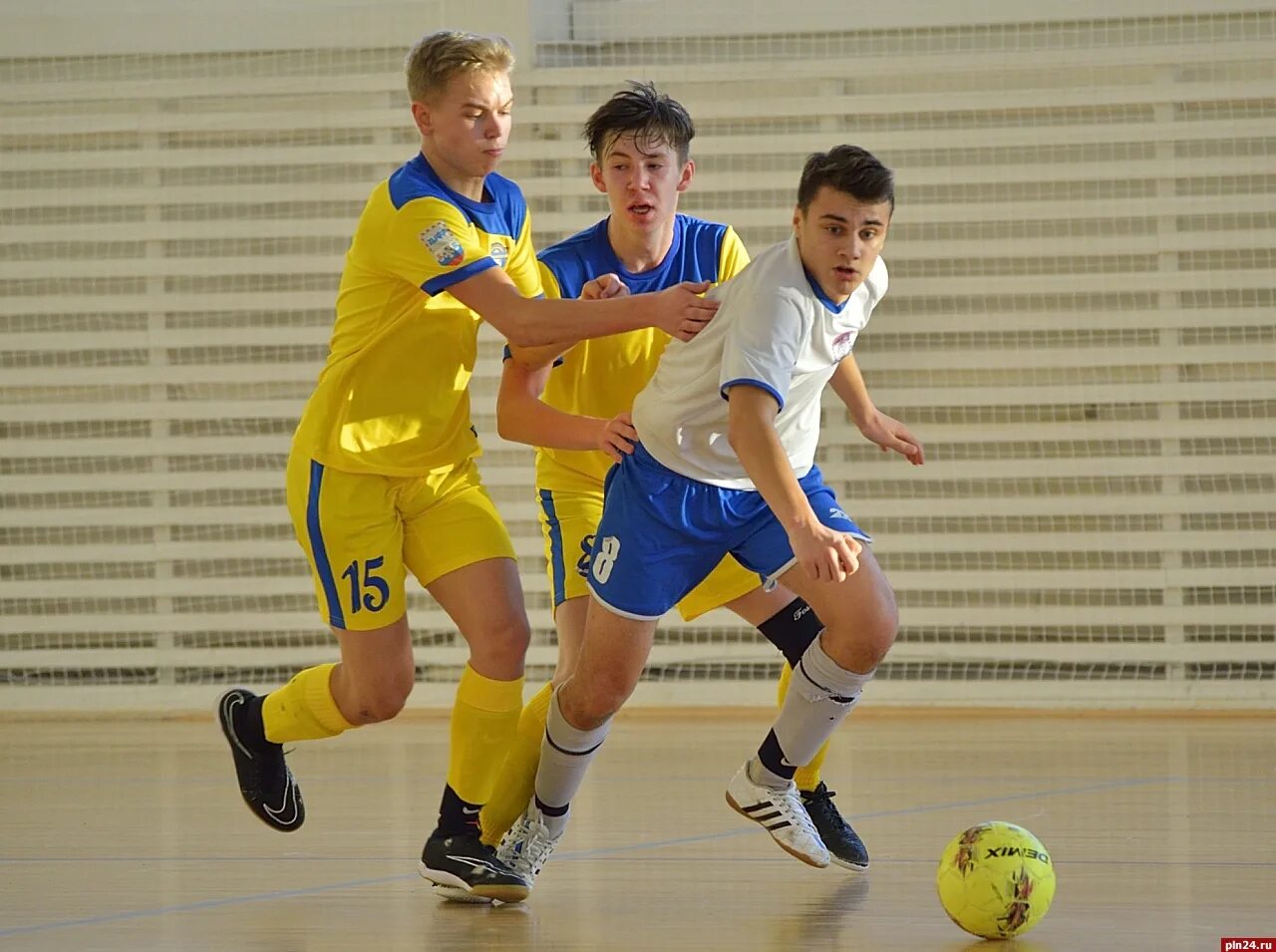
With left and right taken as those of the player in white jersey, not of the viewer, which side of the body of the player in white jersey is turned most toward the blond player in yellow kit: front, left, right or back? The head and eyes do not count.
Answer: back

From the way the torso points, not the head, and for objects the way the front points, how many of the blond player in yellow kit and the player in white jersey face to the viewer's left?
0

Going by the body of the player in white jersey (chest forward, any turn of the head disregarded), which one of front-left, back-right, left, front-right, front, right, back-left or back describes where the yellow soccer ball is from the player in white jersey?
front

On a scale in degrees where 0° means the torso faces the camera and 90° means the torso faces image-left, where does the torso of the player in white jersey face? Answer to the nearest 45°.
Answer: approximately 315°

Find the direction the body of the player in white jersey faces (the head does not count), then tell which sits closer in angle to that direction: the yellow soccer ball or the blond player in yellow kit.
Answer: the yellow soccer ball

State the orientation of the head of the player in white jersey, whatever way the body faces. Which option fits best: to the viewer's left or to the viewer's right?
to the viewer's right

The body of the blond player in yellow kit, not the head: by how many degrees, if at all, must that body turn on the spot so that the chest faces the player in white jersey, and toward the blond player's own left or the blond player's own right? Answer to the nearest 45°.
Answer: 0° — they already face them

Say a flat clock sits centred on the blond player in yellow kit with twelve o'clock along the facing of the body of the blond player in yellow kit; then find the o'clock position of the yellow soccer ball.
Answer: The yellow soccer ball is roughly at 12 o'clock from the blond player in yellow kit.
